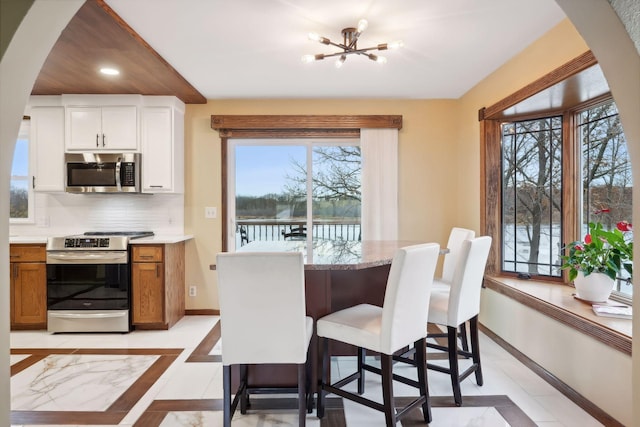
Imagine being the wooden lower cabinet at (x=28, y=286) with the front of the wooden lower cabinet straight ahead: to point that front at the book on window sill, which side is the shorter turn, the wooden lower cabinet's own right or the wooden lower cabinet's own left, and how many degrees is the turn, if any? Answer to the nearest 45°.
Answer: approximately 45° to the wooden lower cabinet's own left

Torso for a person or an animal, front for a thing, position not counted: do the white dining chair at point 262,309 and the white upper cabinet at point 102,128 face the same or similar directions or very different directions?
very different directions

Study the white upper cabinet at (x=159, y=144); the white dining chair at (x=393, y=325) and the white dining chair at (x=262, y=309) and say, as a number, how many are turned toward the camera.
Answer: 1

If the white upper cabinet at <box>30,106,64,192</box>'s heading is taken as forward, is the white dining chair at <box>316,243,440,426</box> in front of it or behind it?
in front

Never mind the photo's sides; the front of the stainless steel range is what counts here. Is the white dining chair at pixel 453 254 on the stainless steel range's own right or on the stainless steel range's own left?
on the stainless steel range's own left

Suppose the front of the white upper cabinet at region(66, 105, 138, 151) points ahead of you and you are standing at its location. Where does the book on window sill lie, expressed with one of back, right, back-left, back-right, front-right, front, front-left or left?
front-left

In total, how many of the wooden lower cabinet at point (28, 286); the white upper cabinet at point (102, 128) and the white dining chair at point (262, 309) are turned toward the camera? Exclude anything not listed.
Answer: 2

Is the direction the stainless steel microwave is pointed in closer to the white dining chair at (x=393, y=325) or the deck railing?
the white dining chair

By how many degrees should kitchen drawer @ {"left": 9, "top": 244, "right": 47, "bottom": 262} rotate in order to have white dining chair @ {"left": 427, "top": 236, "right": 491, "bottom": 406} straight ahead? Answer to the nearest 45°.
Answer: approximately 45° to its left

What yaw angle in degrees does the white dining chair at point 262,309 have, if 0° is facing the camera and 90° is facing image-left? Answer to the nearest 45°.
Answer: approximately 180°

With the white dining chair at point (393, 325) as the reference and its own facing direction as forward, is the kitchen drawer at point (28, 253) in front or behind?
in front

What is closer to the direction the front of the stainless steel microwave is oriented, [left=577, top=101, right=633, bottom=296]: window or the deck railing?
the window

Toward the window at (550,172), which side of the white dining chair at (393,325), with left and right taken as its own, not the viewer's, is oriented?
right

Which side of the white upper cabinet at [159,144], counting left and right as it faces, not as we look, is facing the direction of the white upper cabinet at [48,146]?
right

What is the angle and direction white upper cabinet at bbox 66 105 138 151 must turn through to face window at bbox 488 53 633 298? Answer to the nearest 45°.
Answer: approximately 45° to its left
